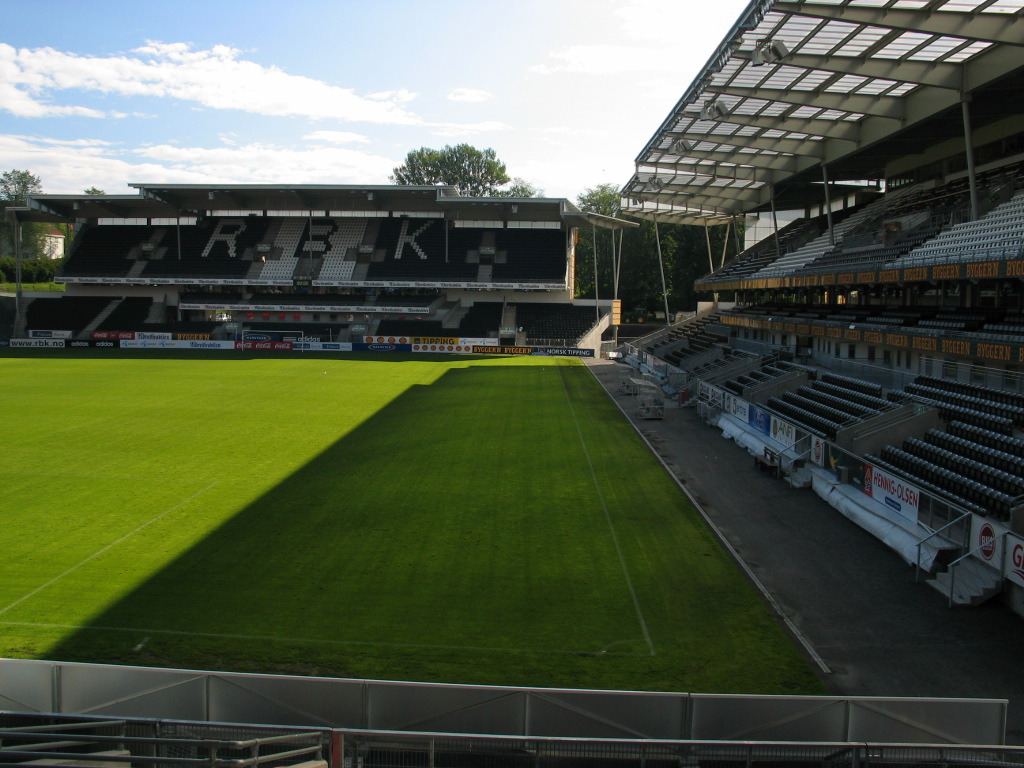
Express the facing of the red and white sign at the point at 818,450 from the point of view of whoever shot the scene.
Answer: facing the viewer and to the left of the viewer

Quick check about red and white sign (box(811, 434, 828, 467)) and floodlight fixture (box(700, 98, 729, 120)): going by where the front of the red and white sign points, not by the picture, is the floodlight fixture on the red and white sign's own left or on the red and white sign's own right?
on the red and white sign's own right

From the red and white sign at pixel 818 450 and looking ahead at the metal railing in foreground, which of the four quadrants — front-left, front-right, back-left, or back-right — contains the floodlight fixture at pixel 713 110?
back-right

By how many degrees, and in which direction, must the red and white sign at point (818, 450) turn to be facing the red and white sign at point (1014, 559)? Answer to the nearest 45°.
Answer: approximately 45° to its left

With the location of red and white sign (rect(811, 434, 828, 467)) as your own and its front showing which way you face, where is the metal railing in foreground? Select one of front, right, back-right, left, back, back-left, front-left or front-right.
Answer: front-left
